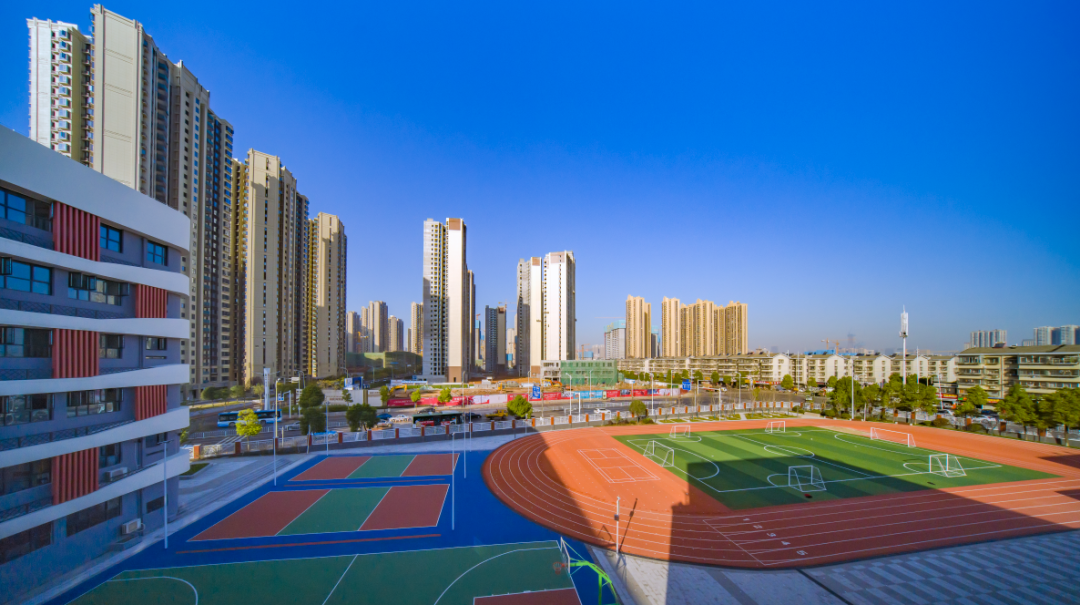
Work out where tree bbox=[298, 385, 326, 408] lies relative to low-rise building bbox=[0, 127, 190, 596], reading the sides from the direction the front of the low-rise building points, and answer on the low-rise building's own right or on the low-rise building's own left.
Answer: on the low-rise building's own left

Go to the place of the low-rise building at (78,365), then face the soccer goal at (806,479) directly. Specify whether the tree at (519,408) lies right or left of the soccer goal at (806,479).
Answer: left

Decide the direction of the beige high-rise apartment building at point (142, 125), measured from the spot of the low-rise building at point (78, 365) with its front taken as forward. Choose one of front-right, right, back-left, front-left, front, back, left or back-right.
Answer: back-left

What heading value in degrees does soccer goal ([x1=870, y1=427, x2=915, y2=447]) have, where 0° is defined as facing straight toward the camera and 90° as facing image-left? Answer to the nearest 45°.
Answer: approximately 45°

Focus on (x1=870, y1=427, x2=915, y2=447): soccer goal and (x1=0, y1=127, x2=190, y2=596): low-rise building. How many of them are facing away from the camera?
0
